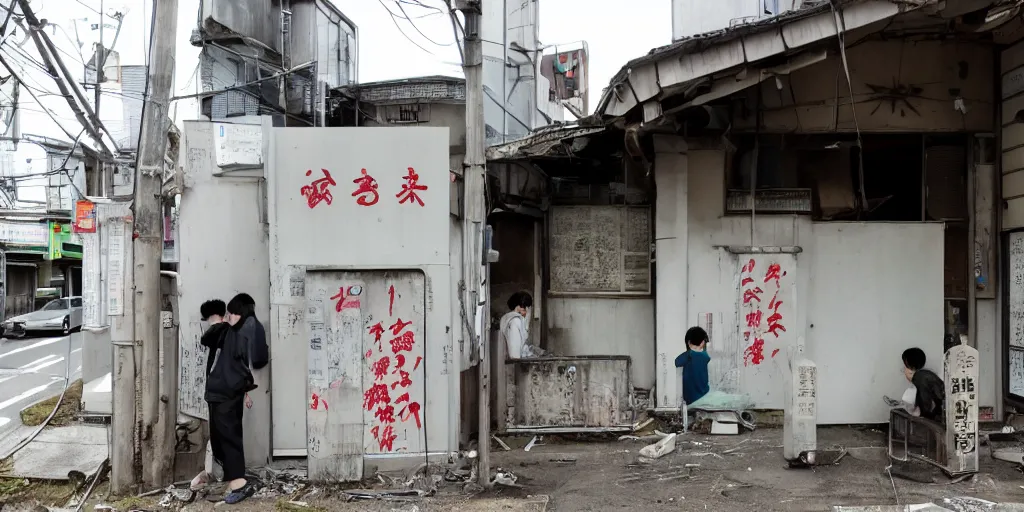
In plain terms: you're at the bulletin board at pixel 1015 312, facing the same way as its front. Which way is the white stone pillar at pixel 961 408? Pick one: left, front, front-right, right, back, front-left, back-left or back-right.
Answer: front-left

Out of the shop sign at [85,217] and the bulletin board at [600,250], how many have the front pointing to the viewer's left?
0

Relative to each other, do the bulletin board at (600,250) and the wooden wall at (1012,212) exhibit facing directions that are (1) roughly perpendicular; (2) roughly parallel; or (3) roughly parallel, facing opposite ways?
roughly perpendicular

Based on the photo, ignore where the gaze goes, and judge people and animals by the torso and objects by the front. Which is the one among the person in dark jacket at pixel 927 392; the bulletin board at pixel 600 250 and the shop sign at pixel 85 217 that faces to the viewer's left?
the person in dark jacket

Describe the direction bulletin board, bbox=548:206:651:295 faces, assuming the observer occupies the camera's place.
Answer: facing the viewer

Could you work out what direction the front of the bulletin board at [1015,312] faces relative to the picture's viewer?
facing the viewer and to the left of the viewer

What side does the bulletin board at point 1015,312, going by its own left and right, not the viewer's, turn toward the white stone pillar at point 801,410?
front

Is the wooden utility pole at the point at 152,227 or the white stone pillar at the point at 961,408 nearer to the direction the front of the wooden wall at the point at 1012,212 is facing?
the wooden utility pole

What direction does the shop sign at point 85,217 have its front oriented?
toward the camera

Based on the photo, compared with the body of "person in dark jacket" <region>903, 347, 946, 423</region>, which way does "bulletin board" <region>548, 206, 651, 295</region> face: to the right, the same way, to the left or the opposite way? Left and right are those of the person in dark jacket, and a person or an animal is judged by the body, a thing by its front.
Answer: to the left

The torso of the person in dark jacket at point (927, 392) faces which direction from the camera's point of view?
to the viewer's left

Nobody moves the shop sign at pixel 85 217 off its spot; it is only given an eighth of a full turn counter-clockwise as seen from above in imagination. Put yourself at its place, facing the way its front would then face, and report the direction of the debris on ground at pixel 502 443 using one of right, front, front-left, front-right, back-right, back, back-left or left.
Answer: front

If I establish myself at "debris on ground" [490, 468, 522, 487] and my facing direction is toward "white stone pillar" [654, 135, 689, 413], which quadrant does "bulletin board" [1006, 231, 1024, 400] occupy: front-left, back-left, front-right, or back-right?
front-right
